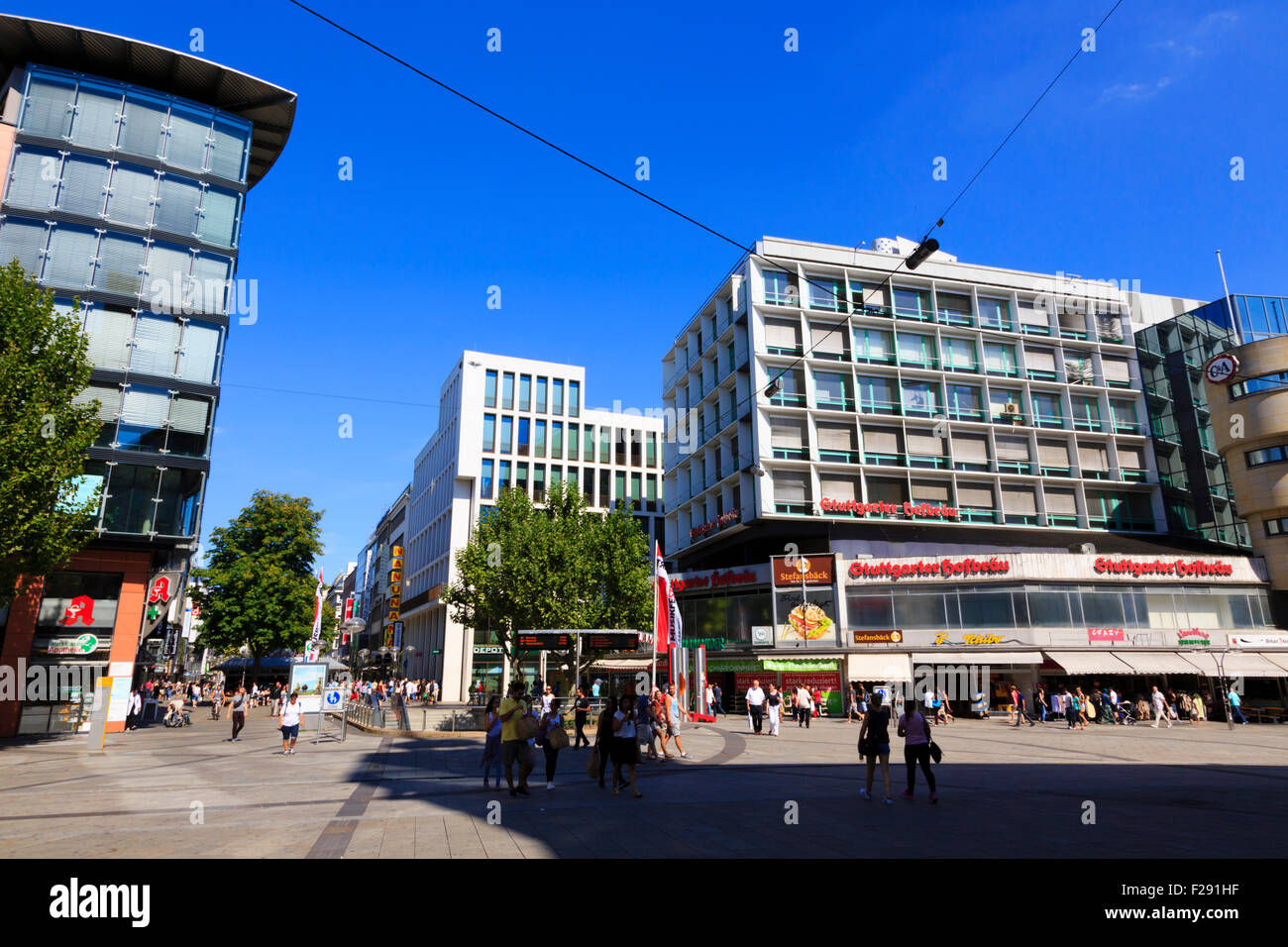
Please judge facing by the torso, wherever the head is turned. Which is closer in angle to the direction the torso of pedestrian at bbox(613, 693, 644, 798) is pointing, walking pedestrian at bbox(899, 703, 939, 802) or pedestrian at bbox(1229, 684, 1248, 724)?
the walking pedestrian

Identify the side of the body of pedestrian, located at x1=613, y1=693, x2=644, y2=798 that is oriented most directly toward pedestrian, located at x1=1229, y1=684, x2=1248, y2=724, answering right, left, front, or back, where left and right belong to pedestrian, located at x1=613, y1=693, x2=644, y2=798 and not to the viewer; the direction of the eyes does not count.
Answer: left

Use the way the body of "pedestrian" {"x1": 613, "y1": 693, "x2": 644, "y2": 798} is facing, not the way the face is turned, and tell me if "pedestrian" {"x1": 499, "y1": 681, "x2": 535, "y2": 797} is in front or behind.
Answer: behind

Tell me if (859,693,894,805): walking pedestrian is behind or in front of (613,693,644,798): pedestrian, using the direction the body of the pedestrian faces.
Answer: in front

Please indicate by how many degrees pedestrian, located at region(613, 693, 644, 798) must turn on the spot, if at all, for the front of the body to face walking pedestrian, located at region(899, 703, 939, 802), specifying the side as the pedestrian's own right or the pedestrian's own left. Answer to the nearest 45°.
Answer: approximately 45° to the pedestrian's own left

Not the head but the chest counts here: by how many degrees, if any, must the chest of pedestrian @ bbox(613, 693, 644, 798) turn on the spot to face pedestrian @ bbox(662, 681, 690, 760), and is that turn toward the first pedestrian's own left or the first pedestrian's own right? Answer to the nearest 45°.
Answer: approximately 135° to the first pedestrian's own left

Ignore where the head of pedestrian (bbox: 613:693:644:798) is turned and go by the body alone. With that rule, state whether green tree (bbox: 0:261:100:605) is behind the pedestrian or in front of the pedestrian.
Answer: behind

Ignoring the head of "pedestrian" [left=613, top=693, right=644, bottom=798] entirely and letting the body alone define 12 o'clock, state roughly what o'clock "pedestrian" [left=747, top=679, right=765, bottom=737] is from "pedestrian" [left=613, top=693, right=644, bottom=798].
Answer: "pedestrian" [left=747, top=679, right=765, bottom=737] is roughly at 8 o'clock from "pedestrian" [left=613, top=693, right=644, bottom=798].

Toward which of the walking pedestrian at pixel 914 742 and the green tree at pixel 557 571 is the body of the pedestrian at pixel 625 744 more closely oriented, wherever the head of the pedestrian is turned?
the walking pedestrian

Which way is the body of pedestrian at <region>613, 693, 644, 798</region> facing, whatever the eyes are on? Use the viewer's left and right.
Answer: facing the viewer and to the right of the viewer

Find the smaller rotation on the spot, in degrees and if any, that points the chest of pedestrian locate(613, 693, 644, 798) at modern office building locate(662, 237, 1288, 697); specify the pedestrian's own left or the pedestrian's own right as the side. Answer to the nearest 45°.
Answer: approximately 90° to the pedestrian's own left

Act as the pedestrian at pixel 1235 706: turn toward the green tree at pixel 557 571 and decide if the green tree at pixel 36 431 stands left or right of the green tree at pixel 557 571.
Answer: left
